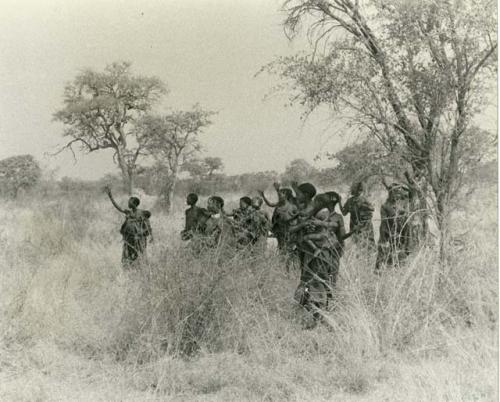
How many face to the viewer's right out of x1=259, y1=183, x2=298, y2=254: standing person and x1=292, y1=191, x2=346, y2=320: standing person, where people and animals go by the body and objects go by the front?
0

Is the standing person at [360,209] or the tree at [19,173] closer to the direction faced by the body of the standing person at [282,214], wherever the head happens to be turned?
the tree

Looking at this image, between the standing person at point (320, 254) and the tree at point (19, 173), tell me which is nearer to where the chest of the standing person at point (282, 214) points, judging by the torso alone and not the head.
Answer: the tree
